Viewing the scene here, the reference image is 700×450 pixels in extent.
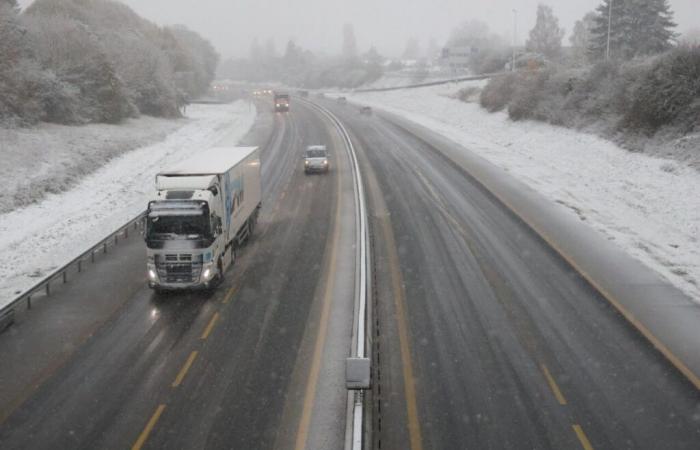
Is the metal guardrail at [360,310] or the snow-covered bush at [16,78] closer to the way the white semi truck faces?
the metal guardrail

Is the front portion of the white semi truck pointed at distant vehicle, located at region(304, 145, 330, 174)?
no

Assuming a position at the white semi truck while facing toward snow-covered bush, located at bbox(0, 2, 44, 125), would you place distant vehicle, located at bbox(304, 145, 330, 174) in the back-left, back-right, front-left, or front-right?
front-right

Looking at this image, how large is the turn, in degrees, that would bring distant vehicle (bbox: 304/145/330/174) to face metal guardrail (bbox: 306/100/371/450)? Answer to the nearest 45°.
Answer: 0° — it already faces it

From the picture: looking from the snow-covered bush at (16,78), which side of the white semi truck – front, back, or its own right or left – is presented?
back

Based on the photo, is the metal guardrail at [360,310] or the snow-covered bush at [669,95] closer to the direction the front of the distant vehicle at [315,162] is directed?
the metal guardrail

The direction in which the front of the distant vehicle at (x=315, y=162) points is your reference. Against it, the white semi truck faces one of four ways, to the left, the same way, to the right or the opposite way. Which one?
the same way

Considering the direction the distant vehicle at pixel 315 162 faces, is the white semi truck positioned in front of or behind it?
in front

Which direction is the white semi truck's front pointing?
toward the camera

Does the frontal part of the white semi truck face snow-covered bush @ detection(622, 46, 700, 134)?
no

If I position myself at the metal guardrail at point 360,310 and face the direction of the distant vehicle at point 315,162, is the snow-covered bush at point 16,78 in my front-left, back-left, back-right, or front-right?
front-left

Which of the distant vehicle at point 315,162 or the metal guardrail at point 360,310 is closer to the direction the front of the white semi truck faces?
the metal guardrail

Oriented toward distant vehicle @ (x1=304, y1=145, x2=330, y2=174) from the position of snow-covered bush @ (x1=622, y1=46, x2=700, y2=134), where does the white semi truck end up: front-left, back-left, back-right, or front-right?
front-left

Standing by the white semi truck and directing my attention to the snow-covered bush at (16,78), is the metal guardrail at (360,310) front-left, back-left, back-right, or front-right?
back-right

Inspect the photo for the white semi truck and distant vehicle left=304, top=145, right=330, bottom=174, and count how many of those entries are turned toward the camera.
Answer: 2

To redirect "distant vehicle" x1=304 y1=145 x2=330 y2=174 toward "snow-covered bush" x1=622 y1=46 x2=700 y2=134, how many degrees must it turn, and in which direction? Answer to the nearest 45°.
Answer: approximately 90° to its left

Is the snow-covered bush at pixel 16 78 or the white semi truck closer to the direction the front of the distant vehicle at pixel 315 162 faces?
the white semi truck
